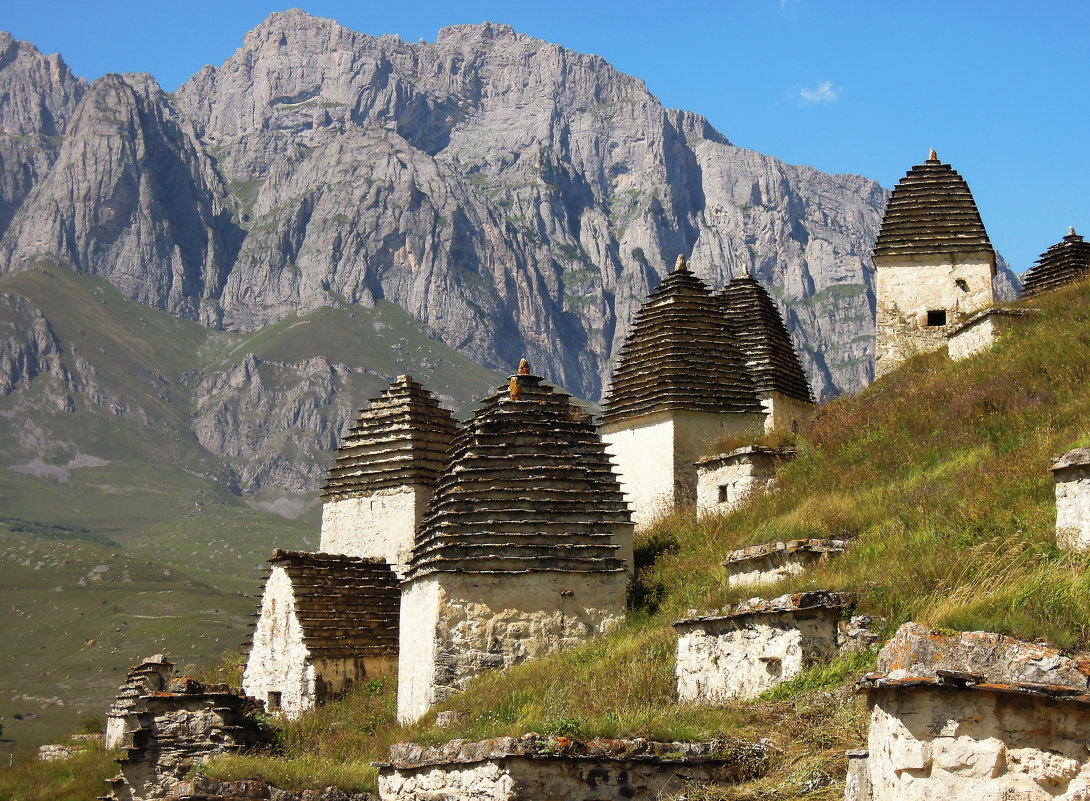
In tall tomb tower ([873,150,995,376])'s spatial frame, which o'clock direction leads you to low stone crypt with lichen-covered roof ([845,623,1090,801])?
The low stone crypt with lichen-covered roof is roughly at 12 o'clock from the tall tomb tower.

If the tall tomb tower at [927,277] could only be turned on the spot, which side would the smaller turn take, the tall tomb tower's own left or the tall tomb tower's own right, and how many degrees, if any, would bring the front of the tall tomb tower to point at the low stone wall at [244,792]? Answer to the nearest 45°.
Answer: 0° — it already faces it

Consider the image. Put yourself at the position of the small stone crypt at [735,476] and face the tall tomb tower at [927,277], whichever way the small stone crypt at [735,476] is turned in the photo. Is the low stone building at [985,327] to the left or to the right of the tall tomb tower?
right

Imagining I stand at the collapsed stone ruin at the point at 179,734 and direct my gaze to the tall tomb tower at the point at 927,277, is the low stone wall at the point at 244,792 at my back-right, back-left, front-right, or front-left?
back-right

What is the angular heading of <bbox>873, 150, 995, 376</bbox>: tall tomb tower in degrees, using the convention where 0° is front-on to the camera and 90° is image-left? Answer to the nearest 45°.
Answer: approximately 0°

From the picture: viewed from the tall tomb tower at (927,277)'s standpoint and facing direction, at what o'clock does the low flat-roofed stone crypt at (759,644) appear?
The low flat-roofed stone crypt is roughly at 12 o'clock from the tall tomb tower.

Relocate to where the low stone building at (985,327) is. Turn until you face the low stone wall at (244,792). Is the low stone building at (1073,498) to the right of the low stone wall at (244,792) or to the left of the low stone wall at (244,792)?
left

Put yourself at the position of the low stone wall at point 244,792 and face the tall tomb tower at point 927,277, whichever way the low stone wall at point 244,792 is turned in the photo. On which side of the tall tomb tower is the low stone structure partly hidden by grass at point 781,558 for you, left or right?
right
